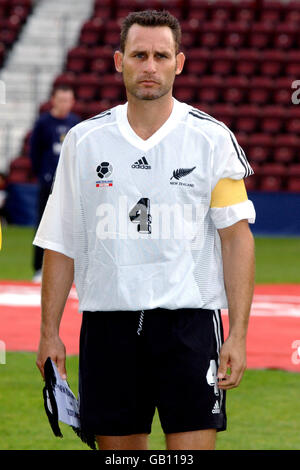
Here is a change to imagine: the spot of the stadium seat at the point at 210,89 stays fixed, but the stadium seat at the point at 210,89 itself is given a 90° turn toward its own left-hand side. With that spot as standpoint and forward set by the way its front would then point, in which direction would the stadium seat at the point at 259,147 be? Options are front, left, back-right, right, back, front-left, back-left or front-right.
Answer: front-right

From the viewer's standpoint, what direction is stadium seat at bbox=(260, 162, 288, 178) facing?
toward the camera

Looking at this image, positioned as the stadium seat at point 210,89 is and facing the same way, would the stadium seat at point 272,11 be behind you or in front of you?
behind

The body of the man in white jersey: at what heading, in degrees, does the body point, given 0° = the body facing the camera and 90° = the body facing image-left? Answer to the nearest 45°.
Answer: approximately 0°

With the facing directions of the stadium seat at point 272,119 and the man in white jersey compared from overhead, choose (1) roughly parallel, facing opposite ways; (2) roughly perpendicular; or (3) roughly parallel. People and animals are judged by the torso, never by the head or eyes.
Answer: roughly parallel

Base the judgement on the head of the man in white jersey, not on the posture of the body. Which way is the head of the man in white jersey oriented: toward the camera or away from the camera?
toward the camera

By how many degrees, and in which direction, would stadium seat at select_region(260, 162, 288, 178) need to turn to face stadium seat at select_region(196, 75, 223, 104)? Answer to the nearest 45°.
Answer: approximately 135° to its right

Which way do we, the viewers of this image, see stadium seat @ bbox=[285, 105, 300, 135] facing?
facing the viewer

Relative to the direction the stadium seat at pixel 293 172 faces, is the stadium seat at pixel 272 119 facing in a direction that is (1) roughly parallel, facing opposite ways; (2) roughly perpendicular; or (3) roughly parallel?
roughly parallel

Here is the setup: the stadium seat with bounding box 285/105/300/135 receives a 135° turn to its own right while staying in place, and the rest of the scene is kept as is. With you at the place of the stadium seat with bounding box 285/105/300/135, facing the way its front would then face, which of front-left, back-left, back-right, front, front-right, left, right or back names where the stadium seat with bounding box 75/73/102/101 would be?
front-left

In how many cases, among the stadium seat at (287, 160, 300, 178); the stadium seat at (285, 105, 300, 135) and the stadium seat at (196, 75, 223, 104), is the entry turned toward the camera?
3

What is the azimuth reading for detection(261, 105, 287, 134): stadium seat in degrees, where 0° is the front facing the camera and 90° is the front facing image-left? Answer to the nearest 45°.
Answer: approximately 0°

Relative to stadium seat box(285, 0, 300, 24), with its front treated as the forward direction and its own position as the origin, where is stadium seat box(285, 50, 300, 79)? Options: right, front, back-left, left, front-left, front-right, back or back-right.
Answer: front

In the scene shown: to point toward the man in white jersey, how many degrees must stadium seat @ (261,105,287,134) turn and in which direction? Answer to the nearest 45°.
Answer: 0° — it already faces them

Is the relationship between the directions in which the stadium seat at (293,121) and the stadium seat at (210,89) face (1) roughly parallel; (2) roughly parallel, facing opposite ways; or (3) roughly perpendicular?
roughly parallel

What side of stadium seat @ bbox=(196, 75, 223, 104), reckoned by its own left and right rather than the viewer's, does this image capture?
front

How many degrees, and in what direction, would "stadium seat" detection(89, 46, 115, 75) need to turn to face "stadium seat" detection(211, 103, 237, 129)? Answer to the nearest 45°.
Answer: approximately 45° to its left
